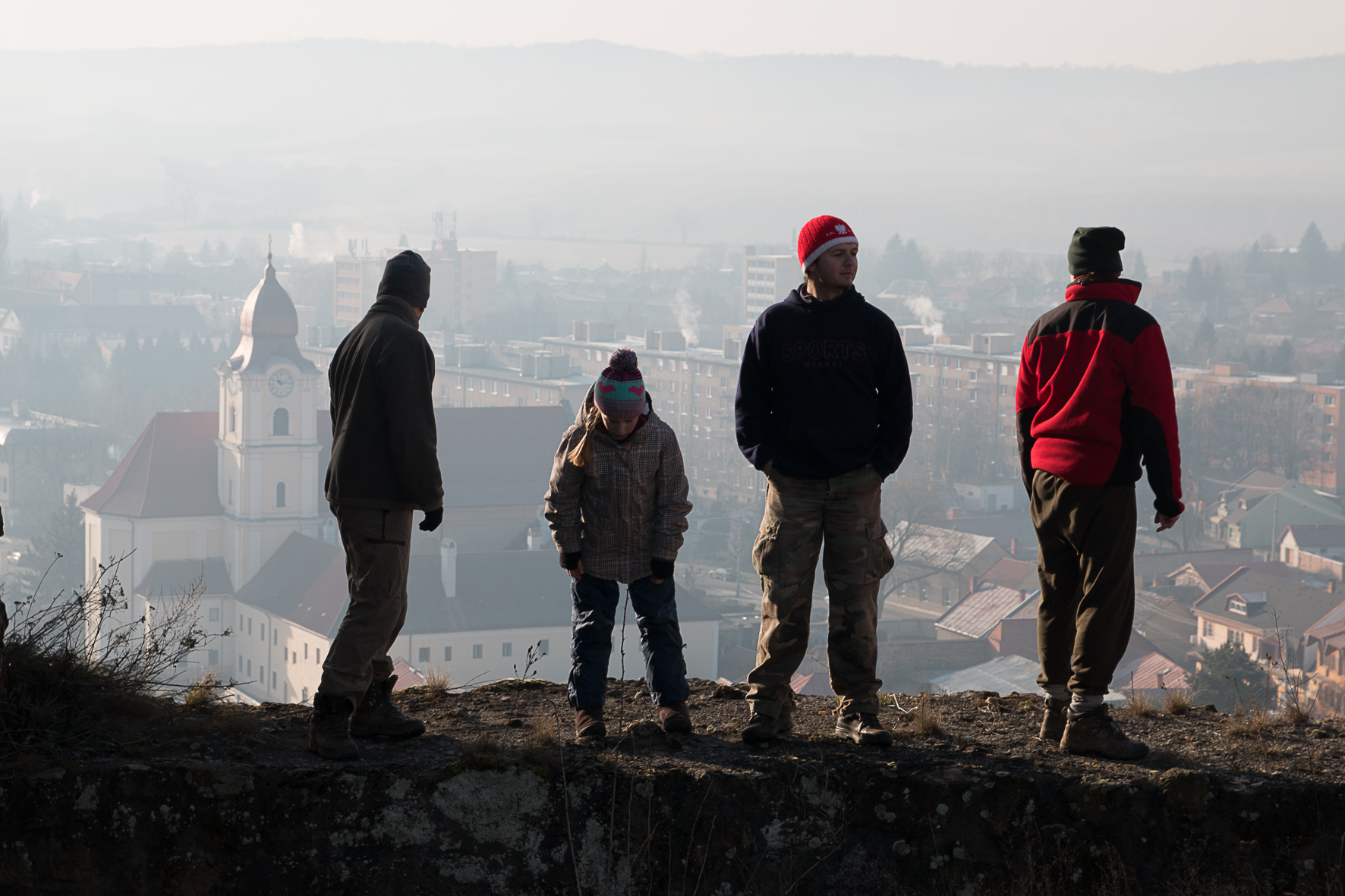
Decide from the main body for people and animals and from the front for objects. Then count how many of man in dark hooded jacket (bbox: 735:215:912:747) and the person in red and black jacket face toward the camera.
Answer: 1

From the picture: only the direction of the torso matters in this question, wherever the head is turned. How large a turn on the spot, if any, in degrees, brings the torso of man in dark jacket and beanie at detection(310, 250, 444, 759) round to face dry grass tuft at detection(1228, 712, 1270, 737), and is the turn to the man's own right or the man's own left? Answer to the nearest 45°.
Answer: approximately 45° to the man's own right

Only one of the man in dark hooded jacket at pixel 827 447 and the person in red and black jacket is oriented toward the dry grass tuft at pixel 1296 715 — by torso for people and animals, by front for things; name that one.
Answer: the person in red and black jacket

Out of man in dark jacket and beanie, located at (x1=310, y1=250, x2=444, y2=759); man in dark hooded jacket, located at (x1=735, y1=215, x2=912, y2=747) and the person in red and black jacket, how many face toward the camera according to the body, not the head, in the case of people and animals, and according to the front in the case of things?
1

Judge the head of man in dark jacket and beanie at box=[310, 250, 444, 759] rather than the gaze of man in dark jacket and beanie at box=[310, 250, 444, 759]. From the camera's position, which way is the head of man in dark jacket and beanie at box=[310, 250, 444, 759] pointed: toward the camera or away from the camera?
away from the camera

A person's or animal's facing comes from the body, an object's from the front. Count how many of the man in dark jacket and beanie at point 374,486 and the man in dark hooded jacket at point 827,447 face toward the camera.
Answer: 1

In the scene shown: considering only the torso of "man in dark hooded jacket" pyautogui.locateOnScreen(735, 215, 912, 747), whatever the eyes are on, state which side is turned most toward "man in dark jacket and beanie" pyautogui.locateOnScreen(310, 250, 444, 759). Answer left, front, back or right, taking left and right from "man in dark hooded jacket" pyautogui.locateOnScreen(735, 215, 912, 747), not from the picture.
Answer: right

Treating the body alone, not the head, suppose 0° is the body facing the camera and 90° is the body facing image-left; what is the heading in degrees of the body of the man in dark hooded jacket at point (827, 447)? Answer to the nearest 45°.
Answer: approximately 0°

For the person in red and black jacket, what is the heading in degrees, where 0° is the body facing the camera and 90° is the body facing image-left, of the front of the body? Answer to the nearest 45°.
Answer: approximately 225°

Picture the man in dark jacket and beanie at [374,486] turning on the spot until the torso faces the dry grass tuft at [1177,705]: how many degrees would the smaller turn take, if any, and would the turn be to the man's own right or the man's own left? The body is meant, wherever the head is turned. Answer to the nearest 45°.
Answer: approximately 45° to the man's own right

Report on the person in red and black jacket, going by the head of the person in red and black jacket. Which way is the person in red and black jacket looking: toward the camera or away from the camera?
away from the camera
